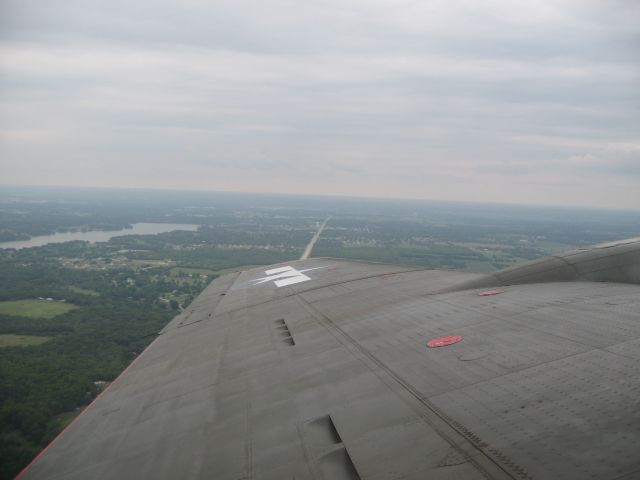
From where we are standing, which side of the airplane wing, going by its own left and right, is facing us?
right
